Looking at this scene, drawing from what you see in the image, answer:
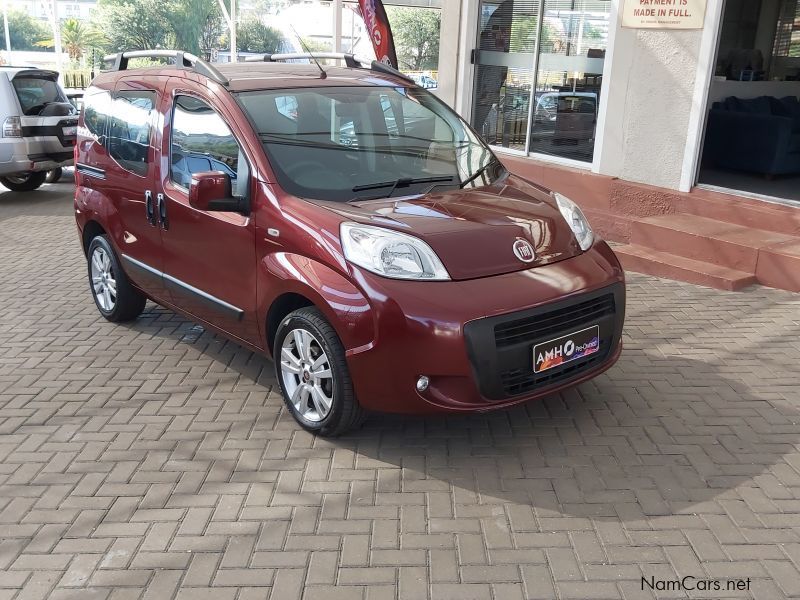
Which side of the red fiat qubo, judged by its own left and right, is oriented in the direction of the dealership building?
left

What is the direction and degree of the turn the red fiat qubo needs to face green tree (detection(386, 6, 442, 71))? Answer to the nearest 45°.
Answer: approximately 135° to its left

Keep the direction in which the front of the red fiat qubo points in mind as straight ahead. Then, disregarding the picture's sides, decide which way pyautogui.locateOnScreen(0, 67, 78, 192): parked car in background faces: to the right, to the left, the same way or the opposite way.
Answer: the opposite way

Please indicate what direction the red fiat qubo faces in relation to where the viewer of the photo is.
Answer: facing the viewer and to the right of the viewer

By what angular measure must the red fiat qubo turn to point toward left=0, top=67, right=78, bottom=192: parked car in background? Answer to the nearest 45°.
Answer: approximately 180°

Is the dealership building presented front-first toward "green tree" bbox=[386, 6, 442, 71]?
no

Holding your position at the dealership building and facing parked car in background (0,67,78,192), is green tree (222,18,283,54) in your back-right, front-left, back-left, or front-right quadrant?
front-right

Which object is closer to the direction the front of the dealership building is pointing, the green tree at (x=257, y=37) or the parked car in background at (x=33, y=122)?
the parked car in background

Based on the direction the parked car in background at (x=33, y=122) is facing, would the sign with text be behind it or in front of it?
behind

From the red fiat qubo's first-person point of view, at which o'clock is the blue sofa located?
The blue sofa is roughly at 9 o'clock from the red fiat qubo.

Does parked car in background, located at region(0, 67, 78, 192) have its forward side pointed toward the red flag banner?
no

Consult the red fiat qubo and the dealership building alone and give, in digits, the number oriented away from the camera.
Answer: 0

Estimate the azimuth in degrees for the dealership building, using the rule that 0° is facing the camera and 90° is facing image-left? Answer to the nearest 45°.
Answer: approximately 45°

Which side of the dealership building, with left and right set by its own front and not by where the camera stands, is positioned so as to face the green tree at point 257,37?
right

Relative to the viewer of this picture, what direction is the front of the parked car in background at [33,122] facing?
facing away from the viewer and to the left of the viewer

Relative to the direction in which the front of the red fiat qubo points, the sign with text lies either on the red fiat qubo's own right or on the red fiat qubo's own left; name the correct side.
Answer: on the red fiat qubo's own left

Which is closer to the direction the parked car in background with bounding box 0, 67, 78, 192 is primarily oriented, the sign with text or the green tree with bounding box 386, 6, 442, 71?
the green tree

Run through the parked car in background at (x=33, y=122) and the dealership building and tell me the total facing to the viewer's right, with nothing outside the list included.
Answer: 0

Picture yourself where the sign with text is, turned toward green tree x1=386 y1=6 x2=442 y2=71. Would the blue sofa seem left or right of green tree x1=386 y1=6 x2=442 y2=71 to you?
right
